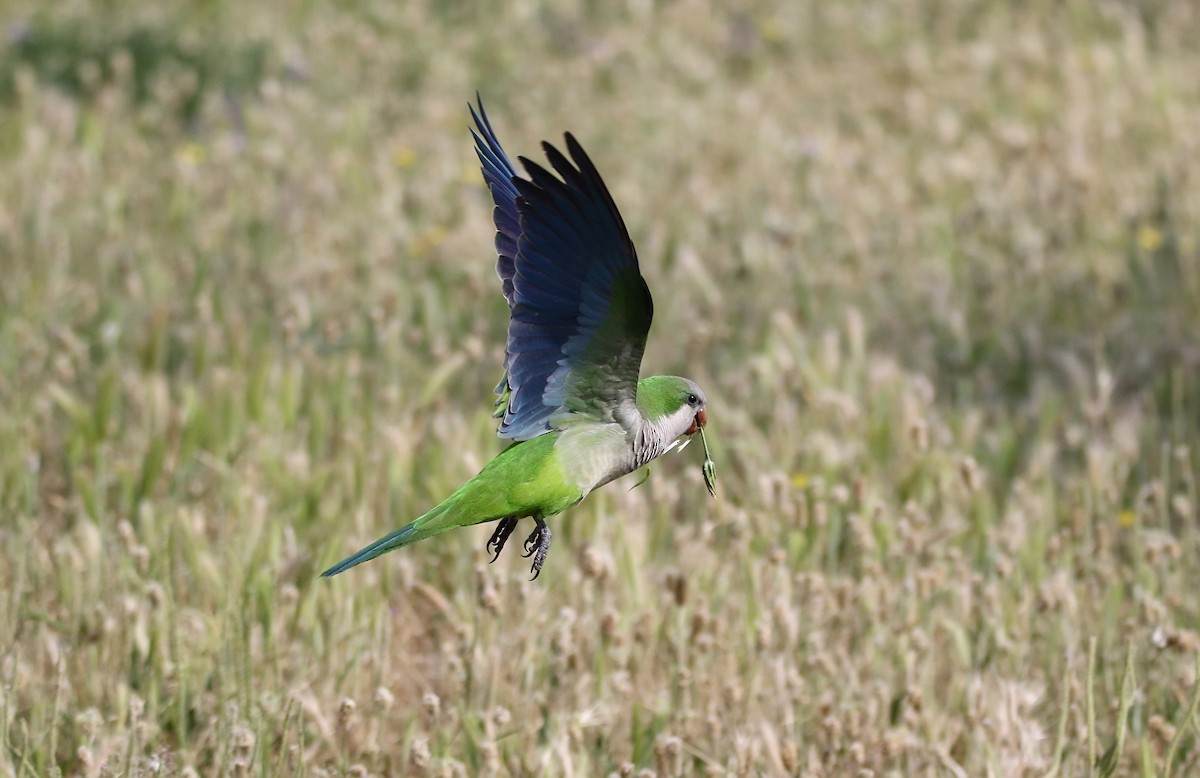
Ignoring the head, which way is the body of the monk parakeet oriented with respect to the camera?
to the viewer's right
